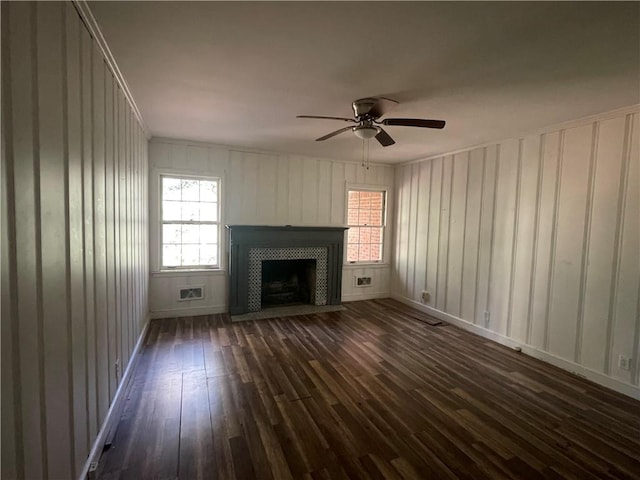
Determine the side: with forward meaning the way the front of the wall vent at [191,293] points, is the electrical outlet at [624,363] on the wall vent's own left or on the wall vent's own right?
on the wall vent's own left

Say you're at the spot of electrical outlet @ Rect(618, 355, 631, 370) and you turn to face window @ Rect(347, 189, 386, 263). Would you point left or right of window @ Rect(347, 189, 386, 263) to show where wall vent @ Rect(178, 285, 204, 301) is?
left

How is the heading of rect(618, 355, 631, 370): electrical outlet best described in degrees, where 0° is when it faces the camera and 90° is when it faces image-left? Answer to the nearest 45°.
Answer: approximately 45°

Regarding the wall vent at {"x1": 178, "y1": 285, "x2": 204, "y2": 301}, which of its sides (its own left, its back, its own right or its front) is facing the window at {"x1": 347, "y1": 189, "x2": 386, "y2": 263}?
left

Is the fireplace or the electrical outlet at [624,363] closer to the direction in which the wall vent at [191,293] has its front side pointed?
the electrical outlet

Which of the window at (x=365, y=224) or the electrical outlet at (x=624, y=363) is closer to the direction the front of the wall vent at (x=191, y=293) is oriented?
the electrical outlet

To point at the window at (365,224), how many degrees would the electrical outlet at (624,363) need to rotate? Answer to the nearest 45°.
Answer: approximately 45° to its right

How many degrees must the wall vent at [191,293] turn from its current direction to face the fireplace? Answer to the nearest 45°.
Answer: approximately 90° to its left
